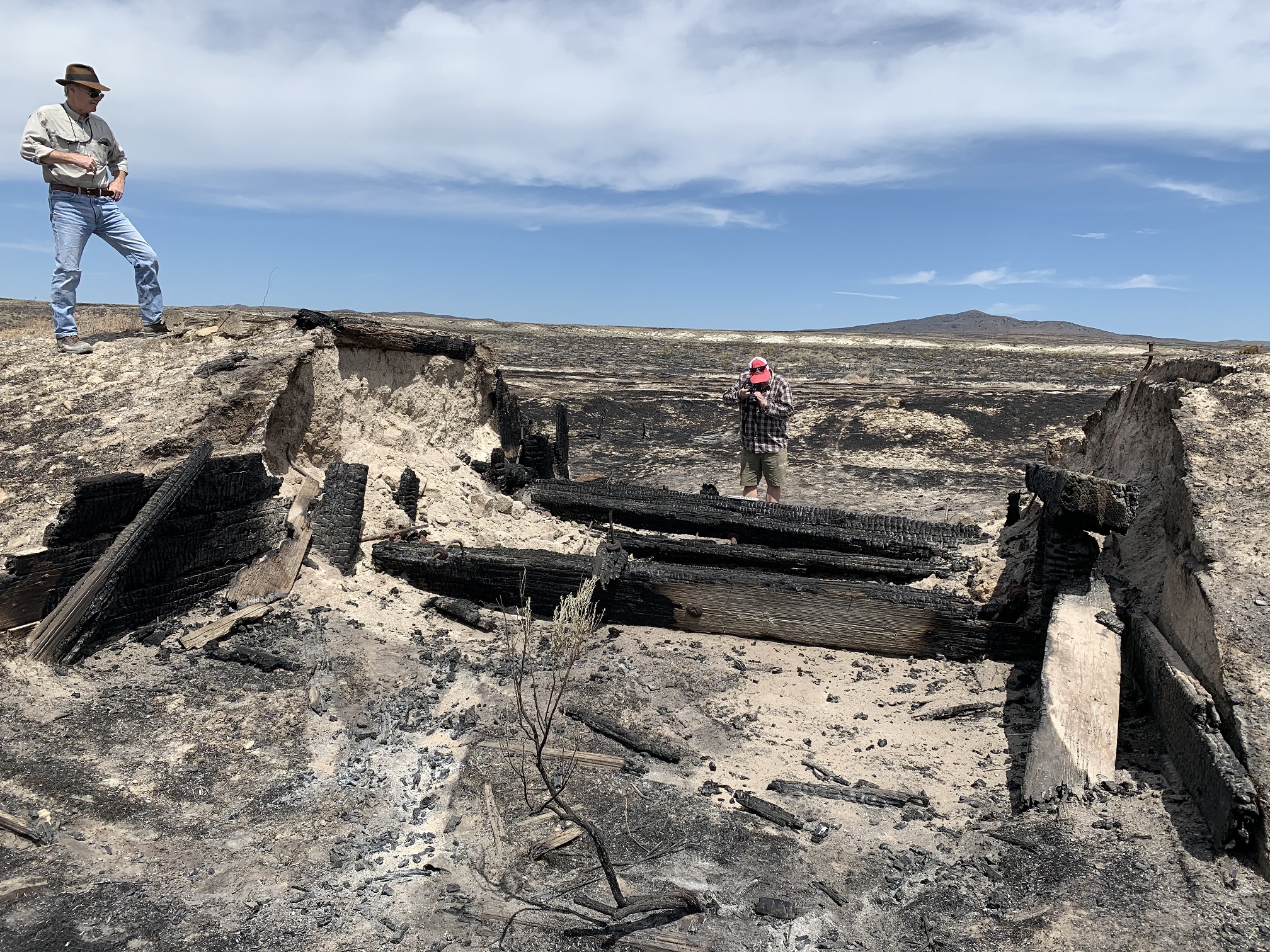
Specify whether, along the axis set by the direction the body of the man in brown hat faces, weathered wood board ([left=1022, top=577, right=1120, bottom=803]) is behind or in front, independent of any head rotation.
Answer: in front

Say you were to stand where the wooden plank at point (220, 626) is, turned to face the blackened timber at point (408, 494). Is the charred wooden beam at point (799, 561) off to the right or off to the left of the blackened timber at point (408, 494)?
right

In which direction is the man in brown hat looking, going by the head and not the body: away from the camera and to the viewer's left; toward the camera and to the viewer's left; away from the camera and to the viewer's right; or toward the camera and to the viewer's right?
toward the camera and to the viewer's right

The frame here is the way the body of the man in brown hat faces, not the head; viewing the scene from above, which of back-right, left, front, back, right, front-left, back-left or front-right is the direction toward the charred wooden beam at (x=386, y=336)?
front-left

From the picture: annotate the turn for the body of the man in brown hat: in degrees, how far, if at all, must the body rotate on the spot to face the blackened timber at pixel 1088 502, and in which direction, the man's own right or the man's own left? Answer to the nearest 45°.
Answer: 0° — they already face it

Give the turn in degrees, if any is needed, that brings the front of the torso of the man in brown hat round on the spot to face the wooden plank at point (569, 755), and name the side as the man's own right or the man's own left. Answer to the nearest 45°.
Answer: approximately 45° to the man's own right

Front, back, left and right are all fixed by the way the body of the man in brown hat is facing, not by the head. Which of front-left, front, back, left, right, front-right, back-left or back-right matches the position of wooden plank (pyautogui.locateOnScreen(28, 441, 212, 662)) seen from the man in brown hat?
front-right

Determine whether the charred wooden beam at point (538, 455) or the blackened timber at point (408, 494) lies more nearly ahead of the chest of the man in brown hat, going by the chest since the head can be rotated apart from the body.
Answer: the blackened timber

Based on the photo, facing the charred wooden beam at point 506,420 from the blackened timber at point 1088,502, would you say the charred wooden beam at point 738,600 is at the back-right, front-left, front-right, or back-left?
front-left

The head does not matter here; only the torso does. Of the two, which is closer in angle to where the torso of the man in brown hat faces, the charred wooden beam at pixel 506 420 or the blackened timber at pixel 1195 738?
the blackened timber

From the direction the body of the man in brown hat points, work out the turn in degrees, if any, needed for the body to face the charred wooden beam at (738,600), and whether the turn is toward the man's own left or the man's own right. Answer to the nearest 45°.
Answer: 0° — they already face it

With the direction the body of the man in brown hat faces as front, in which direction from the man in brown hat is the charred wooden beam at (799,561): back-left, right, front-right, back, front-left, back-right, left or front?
front

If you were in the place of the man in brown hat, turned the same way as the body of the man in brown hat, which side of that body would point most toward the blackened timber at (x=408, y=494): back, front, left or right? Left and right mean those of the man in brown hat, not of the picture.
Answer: front

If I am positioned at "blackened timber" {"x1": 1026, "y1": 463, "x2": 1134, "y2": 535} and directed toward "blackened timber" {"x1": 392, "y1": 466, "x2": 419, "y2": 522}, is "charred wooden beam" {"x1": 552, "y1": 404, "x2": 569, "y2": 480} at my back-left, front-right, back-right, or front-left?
front-right

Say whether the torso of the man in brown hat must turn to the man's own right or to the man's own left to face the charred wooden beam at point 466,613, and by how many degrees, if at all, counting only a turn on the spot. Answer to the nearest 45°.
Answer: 0° — they already face it

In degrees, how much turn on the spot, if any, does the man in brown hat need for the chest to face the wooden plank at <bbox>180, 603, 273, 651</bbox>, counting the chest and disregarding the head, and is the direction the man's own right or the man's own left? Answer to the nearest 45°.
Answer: approximately 45° to the man's own right

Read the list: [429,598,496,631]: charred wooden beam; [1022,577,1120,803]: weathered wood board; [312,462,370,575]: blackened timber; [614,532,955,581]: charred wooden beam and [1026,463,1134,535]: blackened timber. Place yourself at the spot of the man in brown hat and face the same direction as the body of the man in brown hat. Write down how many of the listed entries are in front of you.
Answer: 5

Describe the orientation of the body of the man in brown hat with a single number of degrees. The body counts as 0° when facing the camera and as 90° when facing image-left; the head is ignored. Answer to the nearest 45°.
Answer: approximately 315°

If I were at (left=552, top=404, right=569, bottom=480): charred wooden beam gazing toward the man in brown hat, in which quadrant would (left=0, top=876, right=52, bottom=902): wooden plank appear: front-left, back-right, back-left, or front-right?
front-left

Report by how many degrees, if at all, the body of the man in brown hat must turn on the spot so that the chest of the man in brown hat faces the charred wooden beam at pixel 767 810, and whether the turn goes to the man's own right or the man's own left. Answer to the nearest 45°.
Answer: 0° — they already face it

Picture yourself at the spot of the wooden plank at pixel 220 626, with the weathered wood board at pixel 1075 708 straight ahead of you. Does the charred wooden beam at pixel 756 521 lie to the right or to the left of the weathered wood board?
left
